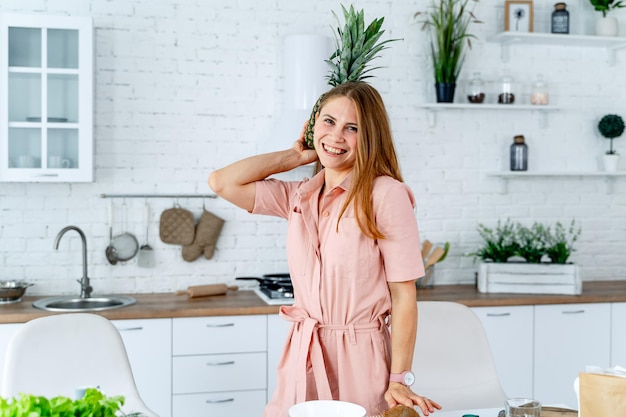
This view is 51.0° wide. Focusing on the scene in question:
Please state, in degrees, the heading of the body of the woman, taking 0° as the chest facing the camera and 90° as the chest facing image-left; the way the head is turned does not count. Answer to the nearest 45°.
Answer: approximately 45°

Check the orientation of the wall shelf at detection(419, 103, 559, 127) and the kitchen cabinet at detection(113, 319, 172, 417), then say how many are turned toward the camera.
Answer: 2
